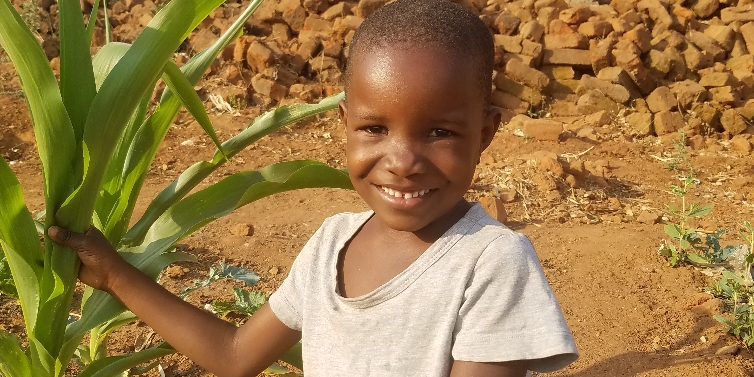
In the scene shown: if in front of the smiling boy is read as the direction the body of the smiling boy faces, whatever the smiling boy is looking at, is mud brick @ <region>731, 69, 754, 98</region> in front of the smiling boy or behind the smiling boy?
behind

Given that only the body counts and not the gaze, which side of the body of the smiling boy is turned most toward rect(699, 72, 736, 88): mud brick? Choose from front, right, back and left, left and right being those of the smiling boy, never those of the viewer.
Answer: back

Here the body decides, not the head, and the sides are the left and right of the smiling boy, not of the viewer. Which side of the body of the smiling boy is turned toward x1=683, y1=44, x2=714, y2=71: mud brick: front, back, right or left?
back

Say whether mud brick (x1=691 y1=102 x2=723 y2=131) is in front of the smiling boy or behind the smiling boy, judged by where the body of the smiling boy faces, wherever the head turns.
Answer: behind

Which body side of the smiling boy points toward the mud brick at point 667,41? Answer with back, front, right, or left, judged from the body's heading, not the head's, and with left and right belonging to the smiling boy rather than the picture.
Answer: back

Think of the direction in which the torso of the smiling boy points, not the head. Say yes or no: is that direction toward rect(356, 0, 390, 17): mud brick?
no

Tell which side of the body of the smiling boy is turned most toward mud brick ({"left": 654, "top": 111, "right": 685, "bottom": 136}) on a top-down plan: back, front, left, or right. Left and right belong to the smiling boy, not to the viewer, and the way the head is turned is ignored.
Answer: back

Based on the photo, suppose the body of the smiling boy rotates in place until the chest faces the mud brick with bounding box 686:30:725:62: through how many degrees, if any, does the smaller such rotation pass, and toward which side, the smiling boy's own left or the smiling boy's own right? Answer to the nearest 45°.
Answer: approximately 180°

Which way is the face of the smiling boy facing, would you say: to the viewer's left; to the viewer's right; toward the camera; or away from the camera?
toward the camera

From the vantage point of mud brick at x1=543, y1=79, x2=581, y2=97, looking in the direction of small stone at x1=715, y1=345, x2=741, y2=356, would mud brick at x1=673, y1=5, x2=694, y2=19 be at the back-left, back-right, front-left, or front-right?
back-left

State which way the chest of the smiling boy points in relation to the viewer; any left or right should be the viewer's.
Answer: facing the viewer and to the left of the viewer

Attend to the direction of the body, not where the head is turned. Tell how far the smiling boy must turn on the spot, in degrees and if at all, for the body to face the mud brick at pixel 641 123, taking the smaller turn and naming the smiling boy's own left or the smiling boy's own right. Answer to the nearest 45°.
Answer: approximately 180°

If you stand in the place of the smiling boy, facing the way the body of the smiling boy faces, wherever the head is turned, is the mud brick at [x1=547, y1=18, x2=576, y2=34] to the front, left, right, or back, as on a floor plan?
back

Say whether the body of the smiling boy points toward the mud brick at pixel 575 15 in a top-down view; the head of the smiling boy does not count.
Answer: no

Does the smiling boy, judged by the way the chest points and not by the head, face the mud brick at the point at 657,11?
no

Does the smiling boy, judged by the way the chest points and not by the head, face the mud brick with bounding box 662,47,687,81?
no

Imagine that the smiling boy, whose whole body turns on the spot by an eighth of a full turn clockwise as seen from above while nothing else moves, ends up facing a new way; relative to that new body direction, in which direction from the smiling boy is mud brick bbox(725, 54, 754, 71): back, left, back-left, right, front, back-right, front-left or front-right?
back-right

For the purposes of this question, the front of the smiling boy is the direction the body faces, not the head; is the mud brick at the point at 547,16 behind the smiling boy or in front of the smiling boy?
behind
